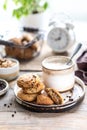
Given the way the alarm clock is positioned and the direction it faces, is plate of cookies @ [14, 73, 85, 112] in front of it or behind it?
in front

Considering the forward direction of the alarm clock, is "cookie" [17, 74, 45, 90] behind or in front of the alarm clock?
in front

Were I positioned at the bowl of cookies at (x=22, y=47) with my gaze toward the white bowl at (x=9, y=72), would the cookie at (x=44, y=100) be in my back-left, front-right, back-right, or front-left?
front-left

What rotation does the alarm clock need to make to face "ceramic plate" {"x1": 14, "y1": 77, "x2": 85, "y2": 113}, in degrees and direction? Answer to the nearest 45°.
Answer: approximately 45° to its left

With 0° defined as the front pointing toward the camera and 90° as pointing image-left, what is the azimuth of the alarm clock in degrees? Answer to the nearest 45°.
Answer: approximately 45°

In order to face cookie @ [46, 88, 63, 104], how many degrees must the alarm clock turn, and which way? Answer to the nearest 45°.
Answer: approximately 45° to its left

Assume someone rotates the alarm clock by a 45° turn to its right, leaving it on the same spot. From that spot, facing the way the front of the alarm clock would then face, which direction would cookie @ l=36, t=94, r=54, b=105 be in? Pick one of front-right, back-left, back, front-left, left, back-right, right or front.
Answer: left
